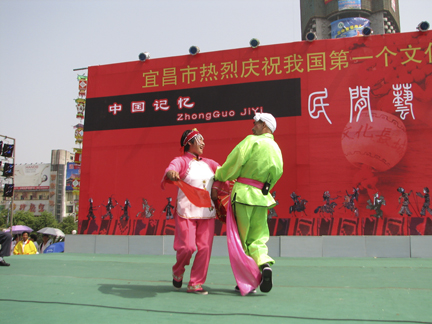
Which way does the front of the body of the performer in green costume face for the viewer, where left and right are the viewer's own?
facing away from the viewer and to the left of the viewer

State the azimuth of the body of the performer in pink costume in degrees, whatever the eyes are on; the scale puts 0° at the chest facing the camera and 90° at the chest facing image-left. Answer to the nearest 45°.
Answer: approximately 315°

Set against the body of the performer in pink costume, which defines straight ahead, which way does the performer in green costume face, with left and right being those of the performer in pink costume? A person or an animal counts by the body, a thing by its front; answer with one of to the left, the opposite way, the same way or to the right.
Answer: the opposite way

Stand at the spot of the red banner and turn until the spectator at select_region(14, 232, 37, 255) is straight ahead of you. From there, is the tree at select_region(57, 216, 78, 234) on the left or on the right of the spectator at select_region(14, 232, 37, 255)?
right

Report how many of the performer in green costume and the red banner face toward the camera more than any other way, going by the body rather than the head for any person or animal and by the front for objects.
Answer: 1

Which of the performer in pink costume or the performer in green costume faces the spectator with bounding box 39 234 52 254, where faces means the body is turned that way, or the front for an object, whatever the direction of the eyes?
the performer in green costume

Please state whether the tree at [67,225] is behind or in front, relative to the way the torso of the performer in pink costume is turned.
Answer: behind

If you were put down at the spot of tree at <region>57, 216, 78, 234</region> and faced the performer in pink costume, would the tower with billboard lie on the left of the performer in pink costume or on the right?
left
